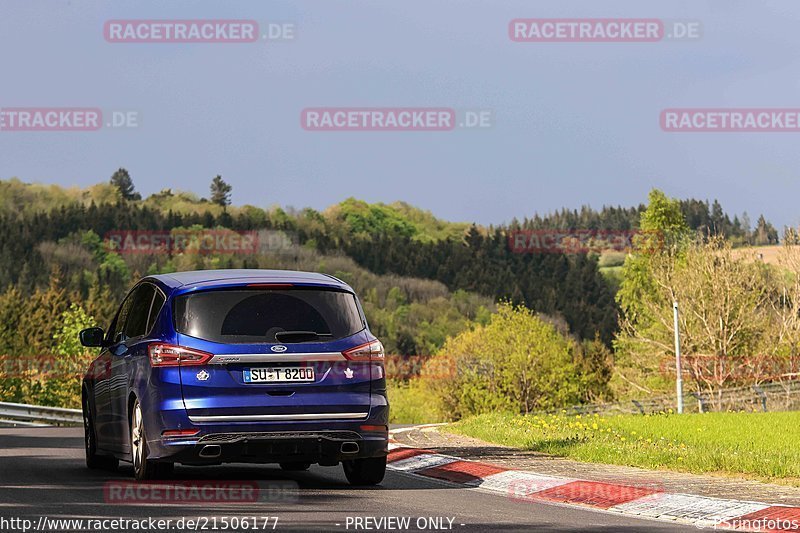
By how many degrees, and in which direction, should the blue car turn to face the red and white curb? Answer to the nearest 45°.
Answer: approximately 90° to its right

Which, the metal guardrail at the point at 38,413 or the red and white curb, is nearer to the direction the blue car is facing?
the metal guardrail

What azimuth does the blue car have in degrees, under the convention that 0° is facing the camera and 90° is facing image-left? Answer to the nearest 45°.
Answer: approximately 180°

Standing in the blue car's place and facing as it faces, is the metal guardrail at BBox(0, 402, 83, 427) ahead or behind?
ahead

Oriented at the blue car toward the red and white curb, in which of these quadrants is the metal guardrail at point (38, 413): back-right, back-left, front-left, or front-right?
back-left
